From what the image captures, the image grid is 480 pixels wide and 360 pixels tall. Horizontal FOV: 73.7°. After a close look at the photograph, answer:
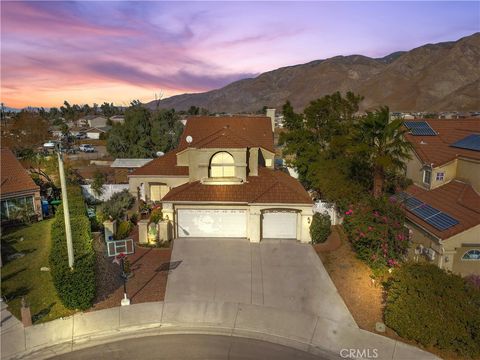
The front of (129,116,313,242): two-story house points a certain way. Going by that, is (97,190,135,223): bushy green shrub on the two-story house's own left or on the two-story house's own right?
on the two-story house's own right

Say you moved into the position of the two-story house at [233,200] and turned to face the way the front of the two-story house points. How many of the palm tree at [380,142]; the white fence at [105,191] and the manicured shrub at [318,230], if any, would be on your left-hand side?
2

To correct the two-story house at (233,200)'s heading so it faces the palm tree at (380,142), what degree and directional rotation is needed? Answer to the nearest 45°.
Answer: approximately 90° to its left

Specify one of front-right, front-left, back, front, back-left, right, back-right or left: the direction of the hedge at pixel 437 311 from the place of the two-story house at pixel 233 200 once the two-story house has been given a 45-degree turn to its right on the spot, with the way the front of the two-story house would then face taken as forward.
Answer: left

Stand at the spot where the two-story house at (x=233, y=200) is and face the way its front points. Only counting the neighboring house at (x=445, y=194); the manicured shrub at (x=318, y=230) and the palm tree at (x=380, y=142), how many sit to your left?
3

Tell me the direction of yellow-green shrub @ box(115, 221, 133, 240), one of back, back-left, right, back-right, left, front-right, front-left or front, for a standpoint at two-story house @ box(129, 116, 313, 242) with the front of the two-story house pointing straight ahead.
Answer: right

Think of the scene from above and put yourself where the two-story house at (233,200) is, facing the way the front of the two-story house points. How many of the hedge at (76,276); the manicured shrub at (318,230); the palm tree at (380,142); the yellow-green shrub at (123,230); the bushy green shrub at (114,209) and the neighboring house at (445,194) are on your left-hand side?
3

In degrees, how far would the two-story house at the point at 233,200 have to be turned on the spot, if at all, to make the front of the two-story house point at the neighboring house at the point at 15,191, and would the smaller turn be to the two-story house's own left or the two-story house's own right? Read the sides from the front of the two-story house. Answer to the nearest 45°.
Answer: approximately 90° to the two-story house's own right

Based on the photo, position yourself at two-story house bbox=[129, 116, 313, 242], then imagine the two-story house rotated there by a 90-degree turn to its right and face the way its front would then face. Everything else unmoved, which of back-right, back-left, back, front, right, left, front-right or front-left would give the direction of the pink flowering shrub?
back-left

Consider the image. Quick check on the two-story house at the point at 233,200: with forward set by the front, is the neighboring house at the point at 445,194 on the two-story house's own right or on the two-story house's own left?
on the two-story house's own left

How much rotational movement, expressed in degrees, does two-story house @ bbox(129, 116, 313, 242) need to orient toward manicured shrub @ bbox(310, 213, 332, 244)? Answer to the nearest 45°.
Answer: approximately 90° to its left

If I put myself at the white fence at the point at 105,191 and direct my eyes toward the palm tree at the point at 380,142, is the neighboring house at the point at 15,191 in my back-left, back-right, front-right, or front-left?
back-right

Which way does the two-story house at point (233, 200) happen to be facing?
toward the camera

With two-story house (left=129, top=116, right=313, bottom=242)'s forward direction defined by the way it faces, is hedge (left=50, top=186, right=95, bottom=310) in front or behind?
in front

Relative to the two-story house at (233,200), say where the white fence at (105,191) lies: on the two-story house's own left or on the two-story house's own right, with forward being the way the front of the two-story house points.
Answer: on the two-story house's own right
